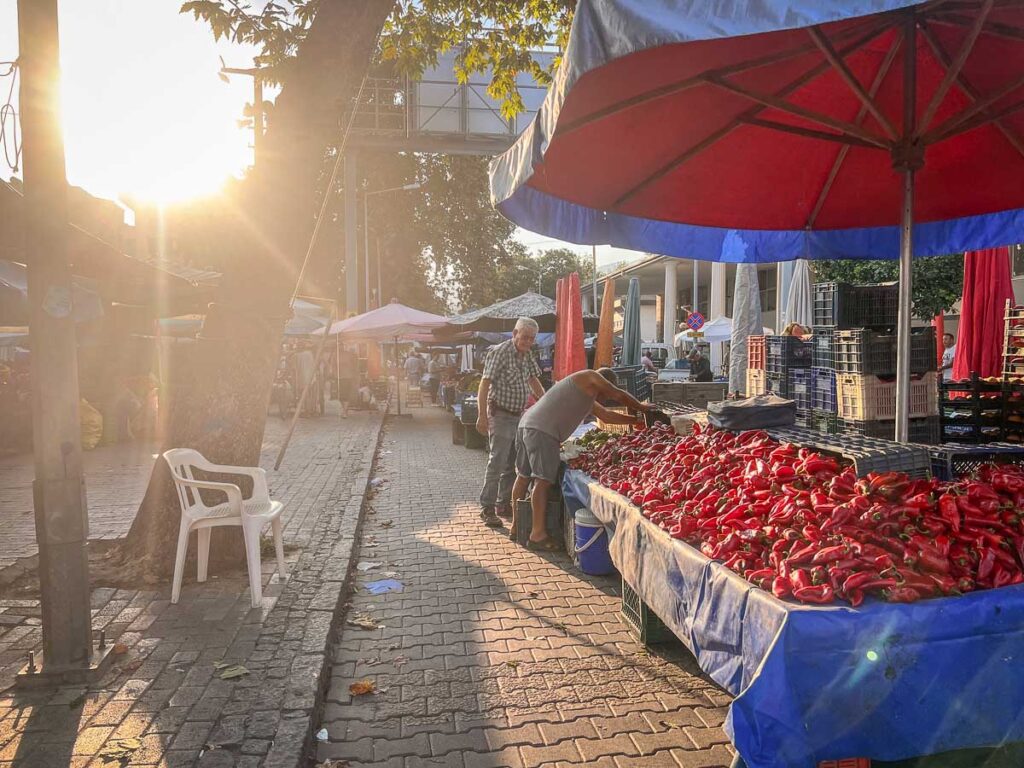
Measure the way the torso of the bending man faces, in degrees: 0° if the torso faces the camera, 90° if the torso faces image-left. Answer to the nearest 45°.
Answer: approximately 270°

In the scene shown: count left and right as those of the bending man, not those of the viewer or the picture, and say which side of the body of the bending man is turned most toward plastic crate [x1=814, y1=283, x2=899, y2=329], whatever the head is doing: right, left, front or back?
front

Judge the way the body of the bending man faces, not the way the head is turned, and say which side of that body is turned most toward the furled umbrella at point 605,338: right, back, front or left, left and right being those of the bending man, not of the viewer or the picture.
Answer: left

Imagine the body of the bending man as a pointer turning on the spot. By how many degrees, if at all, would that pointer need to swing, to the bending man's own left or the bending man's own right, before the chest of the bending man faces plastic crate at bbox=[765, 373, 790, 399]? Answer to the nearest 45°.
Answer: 0° — they already face it

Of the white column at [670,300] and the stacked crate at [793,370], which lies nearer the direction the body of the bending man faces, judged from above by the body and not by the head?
the stacked crate

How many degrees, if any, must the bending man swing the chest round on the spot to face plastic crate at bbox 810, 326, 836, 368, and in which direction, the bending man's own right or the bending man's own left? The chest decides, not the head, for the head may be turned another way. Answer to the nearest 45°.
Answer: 0° — they already face it

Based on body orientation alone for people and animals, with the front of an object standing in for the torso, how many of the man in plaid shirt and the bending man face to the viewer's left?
0

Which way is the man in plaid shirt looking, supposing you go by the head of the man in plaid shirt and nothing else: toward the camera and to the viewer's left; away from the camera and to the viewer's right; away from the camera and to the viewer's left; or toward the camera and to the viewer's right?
toward the camera and to the viewer's right

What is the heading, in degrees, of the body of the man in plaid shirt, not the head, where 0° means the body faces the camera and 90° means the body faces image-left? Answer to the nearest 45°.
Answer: approximately 315°

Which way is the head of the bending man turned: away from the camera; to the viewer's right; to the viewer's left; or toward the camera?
to the viewer's right

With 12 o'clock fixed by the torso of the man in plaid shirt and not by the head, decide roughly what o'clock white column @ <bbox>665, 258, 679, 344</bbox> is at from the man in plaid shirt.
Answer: The white column is roughly at 8 o'clock from the man in plaid shirt.

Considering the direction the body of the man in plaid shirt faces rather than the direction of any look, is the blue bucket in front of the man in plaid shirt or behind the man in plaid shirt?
in front
